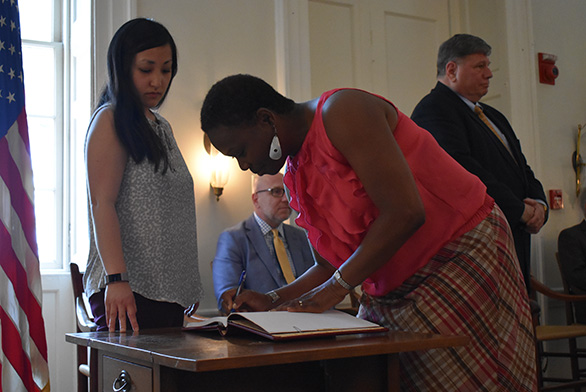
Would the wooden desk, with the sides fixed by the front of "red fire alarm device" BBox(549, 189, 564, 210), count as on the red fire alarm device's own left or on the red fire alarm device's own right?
on the red fire alarm device's own right

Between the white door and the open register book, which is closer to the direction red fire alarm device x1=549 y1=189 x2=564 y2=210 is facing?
the open register book

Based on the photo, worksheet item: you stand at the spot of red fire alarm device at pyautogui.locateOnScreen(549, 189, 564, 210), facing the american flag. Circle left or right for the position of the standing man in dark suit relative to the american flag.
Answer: left

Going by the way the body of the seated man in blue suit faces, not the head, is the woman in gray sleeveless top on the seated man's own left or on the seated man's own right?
on the seated man's own right

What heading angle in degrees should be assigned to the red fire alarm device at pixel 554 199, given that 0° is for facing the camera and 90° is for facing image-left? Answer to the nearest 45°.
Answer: approximately 315°

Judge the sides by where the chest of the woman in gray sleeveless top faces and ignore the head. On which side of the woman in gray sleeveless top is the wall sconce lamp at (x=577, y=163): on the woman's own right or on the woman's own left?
on the woman's own left

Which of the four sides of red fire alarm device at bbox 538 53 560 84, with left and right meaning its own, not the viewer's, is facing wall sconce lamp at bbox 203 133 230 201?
right

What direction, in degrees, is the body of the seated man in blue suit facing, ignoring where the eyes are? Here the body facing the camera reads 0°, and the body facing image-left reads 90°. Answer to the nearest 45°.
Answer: approximately 315°

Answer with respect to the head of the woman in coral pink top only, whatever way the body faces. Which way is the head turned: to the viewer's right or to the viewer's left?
to the viewer's left

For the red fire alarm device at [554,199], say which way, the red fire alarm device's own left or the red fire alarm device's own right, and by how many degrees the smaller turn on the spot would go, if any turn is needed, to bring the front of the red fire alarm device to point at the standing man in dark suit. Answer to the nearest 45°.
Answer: approximately 45° to the red fire alarm device's own right

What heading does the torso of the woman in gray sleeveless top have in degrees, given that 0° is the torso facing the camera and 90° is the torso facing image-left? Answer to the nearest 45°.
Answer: approximately 315°
